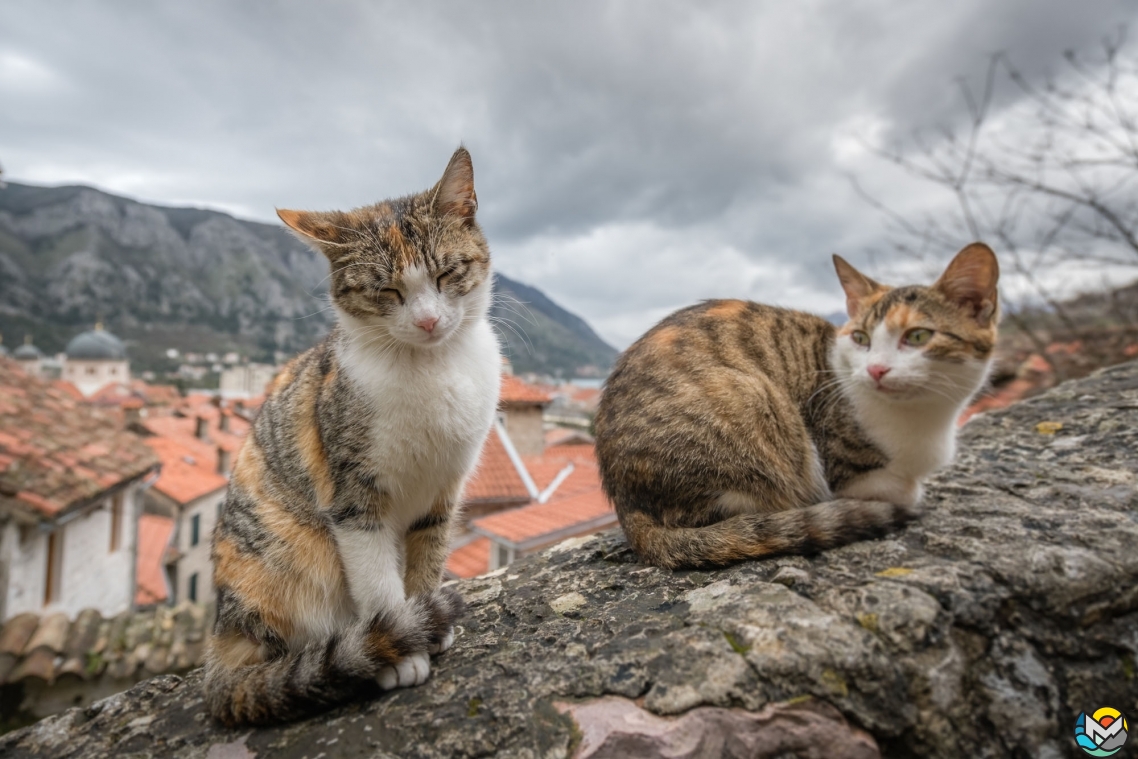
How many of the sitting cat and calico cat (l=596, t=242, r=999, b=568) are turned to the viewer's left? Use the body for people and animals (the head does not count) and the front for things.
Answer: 0

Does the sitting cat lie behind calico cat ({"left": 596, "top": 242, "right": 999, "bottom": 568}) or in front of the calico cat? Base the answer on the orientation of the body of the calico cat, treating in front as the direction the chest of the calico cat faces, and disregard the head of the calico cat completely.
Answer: behind

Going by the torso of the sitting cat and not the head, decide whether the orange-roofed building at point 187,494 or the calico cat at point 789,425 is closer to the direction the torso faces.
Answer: the calico cat

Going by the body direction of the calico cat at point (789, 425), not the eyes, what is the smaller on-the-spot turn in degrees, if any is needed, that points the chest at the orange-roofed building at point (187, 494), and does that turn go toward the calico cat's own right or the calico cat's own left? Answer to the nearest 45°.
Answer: approximately 135° to the calico cat's own left

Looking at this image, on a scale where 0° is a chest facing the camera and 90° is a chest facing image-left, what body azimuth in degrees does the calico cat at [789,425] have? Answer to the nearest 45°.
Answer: approximately 270°

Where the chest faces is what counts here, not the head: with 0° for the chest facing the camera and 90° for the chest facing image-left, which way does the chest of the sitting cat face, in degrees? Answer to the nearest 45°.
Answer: approximately 315°
